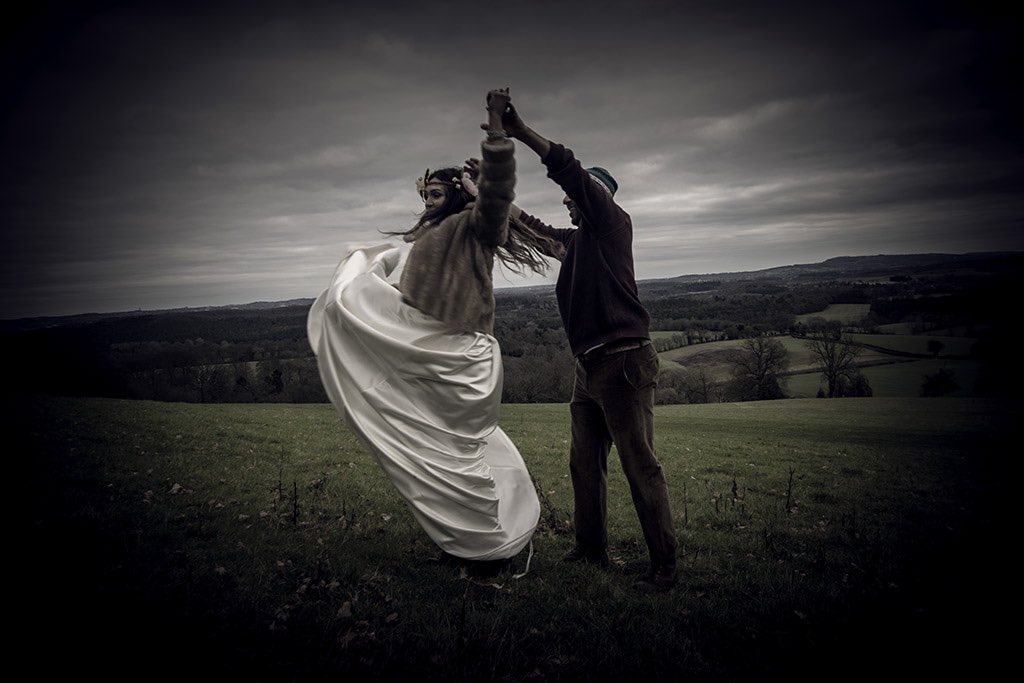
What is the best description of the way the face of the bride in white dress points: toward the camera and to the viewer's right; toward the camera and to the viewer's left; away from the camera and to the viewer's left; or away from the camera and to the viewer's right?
toward the camera and to the viewer's left

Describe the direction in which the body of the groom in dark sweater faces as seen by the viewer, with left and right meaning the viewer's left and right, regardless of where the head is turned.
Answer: facing to the left of the viewer

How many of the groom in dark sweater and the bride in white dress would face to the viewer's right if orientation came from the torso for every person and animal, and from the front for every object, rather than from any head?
0

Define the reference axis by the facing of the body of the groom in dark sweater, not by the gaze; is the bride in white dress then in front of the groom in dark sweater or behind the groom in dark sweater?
in front
